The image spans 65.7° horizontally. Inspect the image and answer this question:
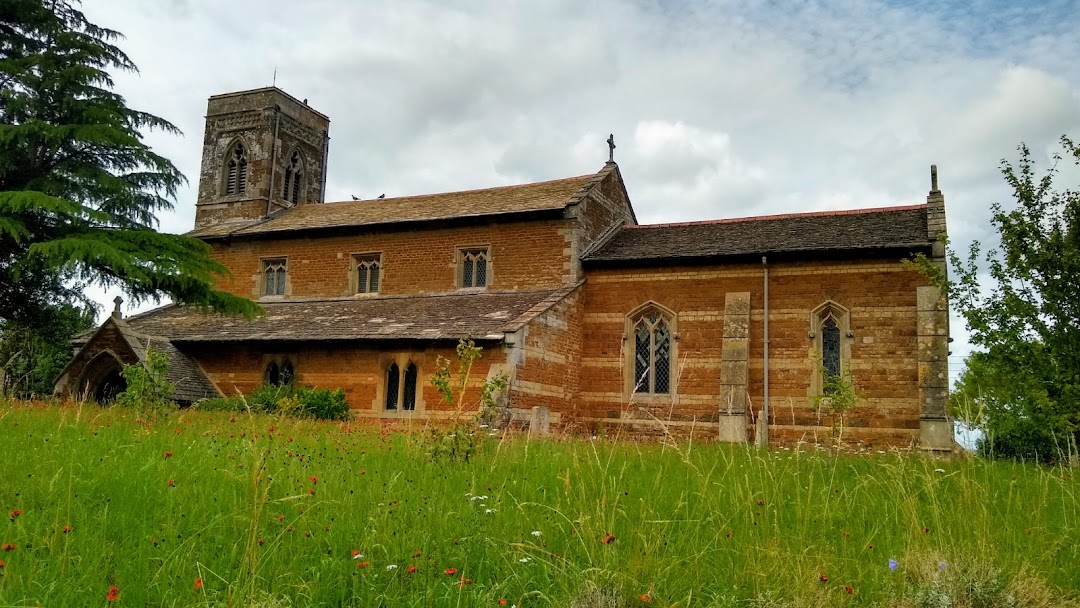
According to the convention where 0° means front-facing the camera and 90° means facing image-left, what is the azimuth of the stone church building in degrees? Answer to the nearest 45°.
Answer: approximately 45°
